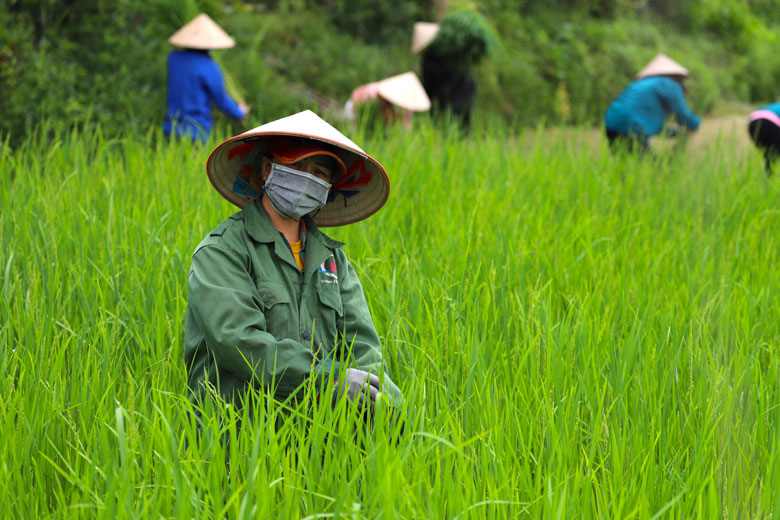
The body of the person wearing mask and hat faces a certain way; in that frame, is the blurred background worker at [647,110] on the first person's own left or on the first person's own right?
on the first person's own left

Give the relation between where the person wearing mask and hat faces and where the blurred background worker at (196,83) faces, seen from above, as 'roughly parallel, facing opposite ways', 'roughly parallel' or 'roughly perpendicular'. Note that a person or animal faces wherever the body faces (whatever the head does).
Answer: roughly perpendicular

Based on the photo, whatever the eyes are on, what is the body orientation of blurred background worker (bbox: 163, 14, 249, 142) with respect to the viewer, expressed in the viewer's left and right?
facing away from the viewer and to the right of the viewer

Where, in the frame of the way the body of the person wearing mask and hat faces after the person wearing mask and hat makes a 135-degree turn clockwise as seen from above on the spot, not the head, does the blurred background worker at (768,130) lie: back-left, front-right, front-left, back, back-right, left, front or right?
back-right

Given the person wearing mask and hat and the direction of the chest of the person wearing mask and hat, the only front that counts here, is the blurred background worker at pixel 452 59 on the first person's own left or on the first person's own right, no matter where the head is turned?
on the first person's own left
